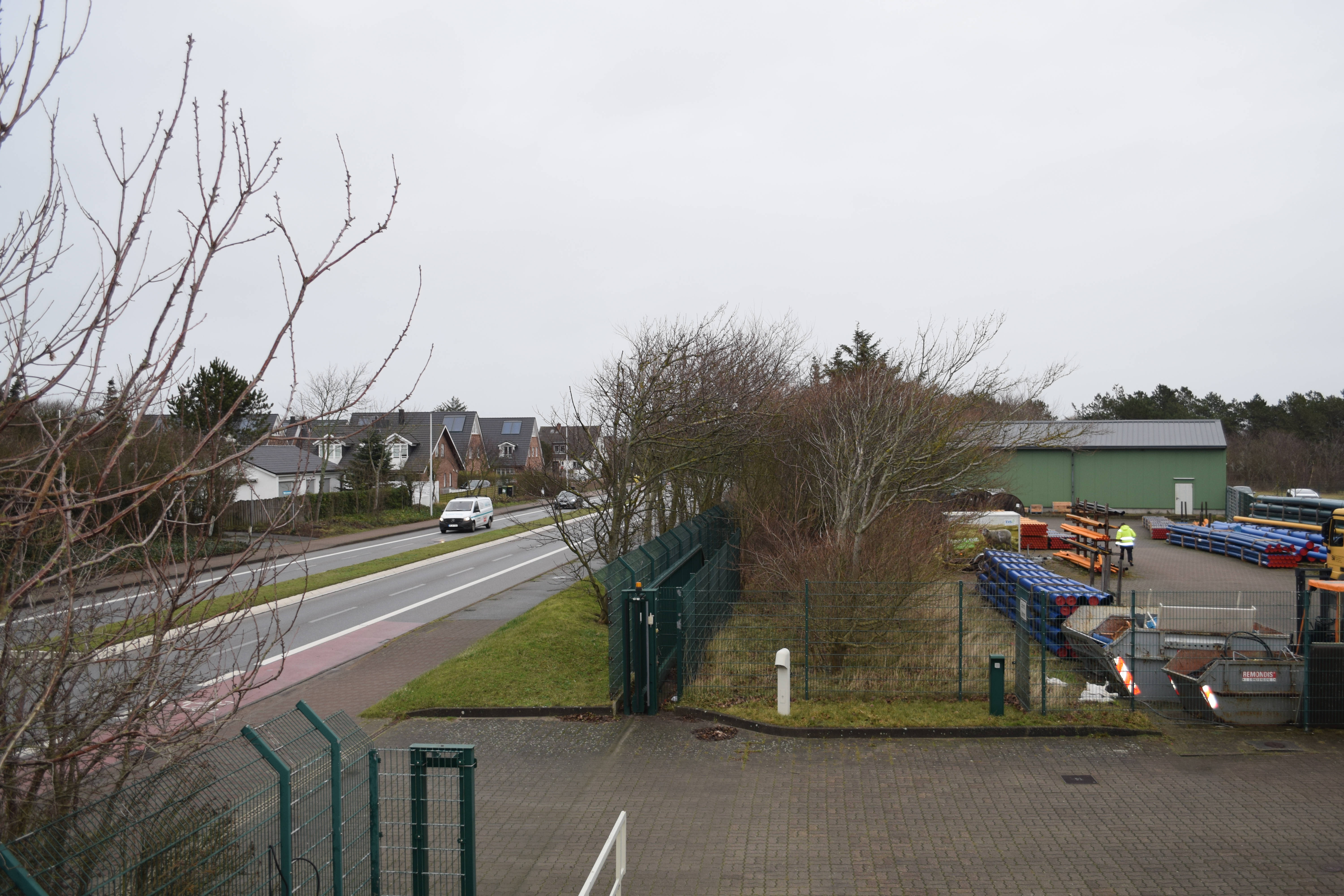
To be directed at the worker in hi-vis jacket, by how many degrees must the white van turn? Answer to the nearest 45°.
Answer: approximately 90° to its left

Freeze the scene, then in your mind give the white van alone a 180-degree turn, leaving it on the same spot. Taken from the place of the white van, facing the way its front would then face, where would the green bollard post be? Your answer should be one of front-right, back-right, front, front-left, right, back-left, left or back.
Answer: back-right

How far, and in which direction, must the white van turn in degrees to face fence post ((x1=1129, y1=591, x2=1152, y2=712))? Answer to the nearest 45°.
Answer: approximately 45° to its left

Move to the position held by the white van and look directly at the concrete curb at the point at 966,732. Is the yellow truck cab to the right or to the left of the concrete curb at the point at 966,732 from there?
left

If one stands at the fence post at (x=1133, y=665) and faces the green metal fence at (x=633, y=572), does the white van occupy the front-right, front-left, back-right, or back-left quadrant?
front-right

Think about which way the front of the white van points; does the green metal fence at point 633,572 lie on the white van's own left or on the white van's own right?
on the white van's own left

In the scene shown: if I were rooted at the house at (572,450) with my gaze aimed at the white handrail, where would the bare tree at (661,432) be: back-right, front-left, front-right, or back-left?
front-left

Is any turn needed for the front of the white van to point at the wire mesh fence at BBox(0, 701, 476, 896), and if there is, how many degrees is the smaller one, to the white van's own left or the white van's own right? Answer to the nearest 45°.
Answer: approximately 45° to the white van's own left

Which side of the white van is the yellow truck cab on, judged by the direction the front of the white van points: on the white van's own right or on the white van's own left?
on the white van's own left

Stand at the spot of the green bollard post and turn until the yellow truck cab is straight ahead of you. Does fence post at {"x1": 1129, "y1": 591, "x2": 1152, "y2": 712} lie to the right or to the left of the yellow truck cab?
right

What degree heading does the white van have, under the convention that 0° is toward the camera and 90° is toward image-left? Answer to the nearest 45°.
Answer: approximately 45°

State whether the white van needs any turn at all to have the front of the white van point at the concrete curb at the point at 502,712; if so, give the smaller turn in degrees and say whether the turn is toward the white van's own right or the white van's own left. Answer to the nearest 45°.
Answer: approximately 45° to the white van's own left

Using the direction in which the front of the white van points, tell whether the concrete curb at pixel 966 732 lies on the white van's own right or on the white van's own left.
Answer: on the white van's own left
